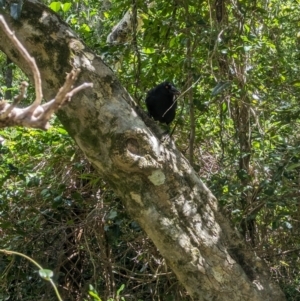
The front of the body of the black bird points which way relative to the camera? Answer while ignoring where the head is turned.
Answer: to the viewer's right
